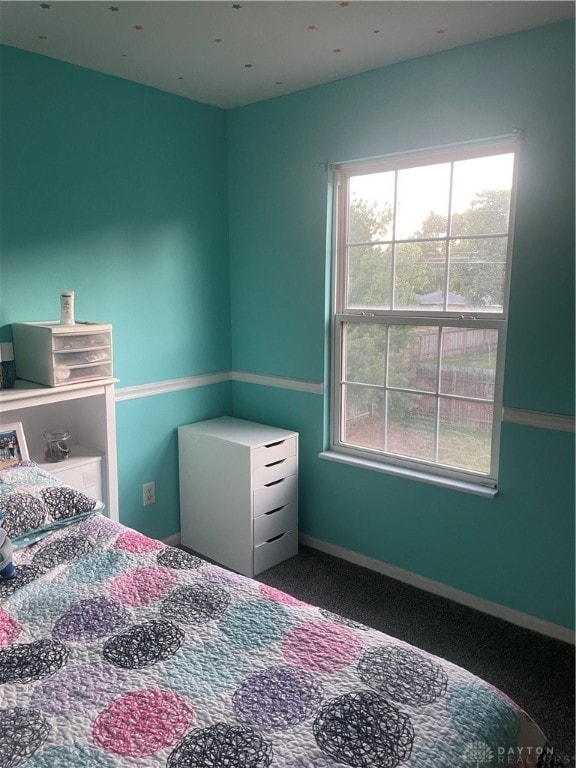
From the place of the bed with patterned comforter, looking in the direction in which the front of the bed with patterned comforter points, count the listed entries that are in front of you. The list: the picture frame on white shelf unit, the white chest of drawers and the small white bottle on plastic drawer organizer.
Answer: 0

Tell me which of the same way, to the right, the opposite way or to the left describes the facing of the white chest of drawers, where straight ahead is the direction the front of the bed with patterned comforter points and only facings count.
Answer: the same way

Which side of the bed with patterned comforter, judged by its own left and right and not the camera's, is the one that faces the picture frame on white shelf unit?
back

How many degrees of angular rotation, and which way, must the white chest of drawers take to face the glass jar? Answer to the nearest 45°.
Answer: approximately 90° to its right

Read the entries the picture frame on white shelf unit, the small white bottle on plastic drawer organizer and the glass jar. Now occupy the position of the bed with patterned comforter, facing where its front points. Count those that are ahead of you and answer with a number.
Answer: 0

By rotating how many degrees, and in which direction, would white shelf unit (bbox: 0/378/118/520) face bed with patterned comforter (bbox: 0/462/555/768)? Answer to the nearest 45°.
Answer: approximately 45° to its right

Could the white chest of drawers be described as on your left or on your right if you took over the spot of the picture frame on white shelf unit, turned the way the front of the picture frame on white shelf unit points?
on your left

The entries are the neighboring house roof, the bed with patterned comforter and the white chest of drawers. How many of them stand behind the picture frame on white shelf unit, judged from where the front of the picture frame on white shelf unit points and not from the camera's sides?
0

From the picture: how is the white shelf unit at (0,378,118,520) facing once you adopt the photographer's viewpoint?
facing the viewer and to the right of the viewer

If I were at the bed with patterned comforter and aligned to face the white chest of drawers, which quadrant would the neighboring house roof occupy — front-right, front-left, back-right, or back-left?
front-right

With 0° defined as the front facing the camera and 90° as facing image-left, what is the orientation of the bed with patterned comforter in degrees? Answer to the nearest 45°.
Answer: approximately 315°

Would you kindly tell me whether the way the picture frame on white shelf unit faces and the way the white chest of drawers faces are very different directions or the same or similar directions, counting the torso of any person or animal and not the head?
same or similar directions

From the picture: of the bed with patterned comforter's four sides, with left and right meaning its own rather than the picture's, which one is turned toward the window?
left

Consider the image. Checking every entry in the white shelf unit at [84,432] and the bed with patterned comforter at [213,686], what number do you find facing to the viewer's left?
0

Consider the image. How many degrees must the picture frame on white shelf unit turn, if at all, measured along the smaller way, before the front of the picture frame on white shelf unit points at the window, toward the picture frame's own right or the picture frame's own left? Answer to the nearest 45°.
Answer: approximately 45° to the picture frame's own left

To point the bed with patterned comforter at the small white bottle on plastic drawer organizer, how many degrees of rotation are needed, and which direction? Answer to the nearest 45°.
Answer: approximately 180°
